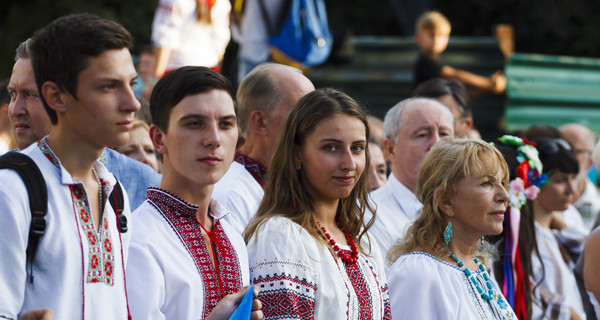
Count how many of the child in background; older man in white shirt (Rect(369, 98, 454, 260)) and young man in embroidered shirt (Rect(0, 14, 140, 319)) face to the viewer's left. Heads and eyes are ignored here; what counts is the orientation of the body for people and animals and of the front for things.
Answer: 0

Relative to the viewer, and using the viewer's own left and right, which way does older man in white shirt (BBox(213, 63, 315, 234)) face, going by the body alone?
facing to the right of the viewer

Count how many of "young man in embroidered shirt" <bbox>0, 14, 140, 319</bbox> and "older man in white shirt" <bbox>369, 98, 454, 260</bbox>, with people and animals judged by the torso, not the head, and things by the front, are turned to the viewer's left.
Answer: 0

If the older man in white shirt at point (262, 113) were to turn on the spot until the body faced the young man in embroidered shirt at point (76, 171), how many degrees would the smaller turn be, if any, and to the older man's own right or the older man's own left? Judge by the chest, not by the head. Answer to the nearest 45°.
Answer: approximately 90° to the older man's own right

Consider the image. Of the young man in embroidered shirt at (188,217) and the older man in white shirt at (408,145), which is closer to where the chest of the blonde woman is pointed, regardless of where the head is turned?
the young man in embroidered shirt

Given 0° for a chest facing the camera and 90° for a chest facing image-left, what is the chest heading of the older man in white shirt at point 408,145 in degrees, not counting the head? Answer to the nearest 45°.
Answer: approximately 315°

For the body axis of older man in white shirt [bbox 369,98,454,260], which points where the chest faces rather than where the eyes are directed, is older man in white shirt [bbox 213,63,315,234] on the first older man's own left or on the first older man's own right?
on the first older man's own right

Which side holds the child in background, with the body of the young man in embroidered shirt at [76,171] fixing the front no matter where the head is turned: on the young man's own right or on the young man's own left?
on the young man's own left

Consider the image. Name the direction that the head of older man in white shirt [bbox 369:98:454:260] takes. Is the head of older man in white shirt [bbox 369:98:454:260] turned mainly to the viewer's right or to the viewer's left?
to the viewer's right

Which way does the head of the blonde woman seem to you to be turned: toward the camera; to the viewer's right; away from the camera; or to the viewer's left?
to the viewer's right
